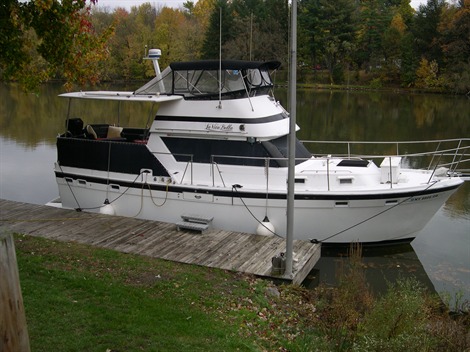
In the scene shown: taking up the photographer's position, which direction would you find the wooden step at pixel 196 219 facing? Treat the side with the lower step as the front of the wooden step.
facing the viewer and to the left of the viewer

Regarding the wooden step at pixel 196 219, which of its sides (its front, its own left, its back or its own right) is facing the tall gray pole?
left

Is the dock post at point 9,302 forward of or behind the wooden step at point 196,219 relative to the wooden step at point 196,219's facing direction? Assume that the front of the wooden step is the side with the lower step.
forward
